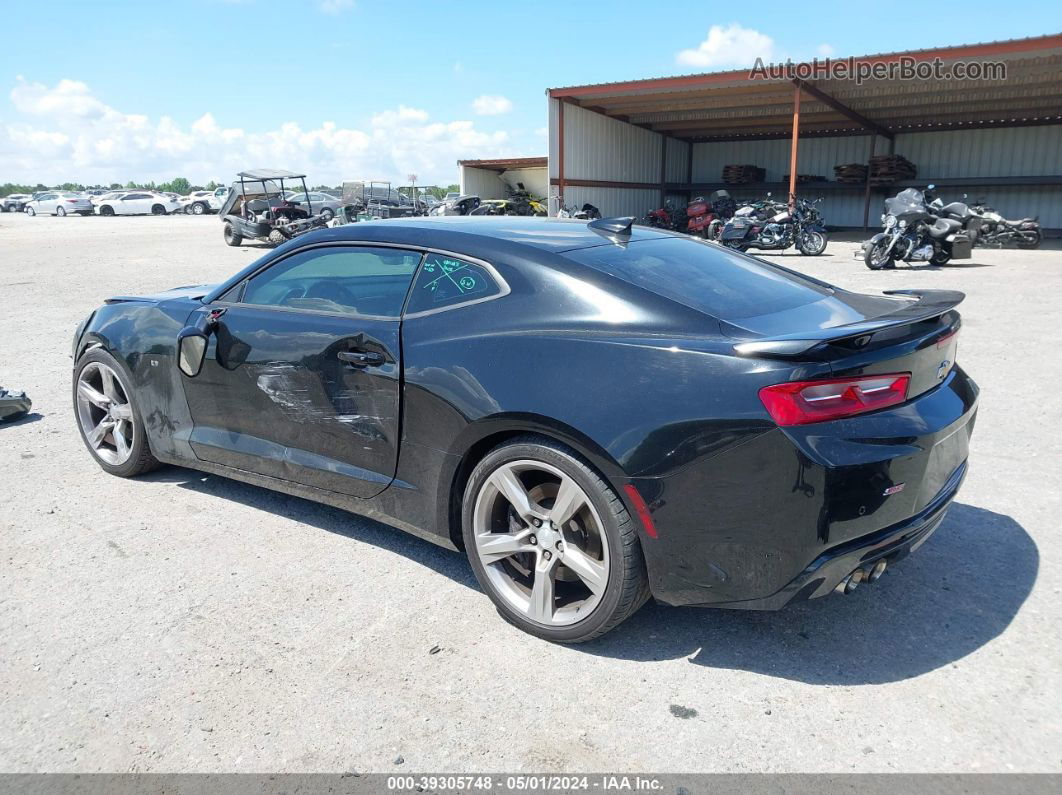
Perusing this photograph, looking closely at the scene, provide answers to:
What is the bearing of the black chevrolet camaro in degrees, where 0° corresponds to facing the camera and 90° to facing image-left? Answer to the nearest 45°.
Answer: approximately 135°

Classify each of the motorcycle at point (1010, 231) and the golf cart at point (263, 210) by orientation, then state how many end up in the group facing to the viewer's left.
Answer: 1

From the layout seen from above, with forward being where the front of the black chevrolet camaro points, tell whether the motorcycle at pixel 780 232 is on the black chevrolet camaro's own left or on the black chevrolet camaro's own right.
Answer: on the black chevrolet camaro's own right

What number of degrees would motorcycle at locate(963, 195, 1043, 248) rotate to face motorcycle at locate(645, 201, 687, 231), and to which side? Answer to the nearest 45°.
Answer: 0° — it already faces it

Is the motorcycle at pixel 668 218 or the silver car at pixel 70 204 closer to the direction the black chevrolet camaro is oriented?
the silver car

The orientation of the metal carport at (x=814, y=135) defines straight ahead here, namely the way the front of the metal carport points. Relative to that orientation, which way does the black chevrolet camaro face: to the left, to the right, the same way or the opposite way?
to the right

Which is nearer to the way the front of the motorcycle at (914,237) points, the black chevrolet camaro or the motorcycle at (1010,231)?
the black chevrolet camaro

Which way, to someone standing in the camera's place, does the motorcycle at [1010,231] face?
facing to the left of the viewer

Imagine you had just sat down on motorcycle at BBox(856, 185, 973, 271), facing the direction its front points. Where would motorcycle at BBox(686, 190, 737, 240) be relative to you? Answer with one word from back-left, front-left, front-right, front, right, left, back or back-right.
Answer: right

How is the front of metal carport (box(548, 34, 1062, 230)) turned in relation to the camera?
facing the viewer and to the left of the viewer

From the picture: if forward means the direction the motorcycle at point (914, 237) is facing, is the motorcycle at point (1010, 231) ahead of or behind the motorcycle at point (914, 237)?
behind
